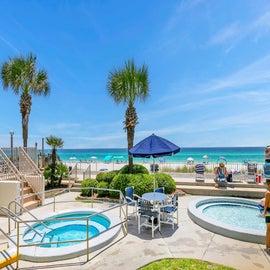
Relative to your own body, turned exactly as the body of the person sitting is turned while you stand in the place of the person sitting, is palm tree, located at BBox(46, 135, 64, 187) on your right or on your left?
on your right

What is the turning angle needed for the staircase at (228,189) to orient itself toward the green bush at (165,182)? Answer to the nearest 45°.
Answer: approximately 45° to its right

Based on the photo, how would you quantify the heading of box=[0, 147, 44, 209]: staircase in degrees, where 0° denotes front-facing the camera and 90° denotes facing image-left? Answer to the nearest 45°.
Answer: approximately 315°

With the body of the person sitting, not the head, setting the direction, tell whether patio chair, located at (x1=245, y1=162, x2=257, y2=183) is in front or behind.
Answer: behind

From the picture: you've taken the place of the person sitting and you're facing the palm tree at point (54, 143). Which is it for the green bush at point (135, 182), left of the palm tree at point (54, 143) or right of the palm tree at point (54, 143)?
left

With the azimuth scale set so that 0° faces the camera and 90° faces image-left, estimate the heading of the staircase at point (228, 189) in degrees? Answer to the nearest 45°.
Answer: approximately 0°

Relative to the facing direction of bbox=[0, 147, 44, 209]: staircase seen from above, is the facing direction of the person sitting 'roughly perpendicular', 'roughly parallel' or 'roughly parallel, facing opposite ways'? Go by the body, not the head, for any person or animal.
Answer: roughly perpendicular

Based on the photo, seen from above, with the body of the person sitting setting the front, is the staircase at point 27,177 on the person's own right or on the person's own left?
on the person's own right

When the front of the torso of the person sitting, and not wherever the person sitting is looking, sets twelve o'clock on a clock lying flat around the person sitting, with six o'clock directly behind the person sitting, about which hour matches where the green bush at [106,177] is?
The green bush is roughly at 2 o'clock from the person sitting.
